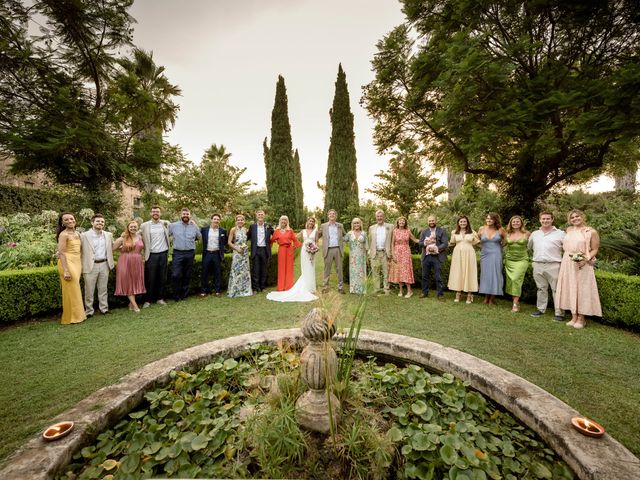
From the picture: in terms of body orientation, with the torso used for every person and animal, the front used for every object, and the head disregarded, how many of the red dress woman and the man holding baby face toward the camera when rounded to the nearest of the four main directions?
2

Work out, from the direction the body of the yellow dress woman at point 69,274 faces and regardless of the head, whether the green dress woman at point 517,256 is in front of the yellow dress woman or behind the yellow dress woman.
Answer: in front

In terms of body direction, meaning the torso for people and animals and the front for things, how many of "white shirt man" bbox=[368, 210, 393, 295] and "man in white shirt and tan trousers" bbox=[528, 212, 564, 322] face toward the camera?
2

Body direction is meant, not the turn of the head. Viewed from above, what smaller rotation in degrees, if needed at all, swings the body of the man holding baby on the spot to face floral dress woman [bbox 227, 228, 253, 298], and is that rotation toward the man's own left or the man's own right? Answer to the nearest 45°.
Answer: approximately 90° to the man's own right

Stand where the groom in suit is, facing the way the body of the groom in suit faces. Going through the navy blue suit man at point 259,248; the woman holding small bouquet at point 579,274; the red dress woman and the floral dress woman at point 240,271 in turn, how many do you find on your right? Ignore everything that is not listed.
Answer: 3

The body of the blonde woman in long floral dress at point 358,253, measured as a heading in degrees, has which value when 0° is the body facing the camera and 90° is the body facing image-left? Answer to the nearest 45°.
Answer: approximately 0°

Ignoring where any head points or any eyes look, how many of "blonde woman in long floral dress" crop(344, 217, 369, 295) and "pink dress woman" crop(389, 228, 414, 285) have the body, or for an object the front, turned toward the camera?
2

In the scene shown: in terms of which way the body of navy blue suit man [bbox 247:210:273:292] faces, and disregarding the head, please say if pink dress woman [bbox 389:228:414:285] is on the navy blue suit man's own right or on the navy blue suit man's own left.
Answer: on the navy blue suit man's own left
